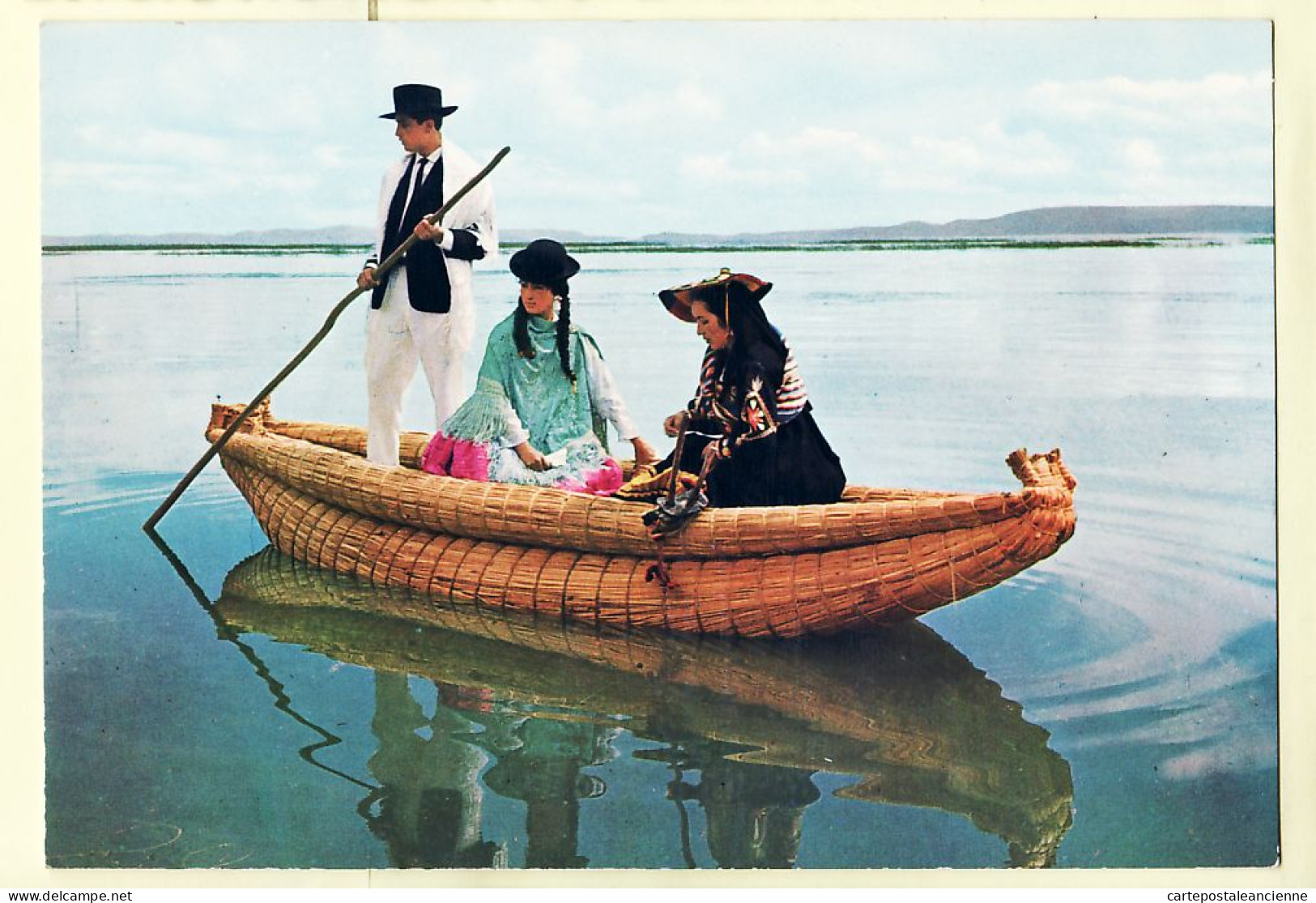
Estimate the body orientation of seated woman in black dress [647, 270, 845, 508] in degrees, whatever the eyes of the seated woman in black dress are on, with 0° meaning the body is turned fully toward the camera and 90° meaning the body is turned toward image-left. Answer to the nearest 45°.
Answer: approximately 90°

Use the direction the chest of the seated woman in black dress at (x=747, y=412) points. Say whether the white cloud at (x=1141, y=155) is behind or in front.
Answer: behind

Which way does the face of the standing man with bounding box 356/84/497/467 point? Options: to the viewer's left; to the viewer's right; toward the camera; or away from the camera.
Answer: to the viewer's left

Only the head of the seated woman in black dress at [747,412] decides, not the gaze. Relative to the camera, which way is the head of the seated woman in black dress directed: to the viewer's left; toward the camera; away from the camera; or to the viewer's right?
to the viewer's left

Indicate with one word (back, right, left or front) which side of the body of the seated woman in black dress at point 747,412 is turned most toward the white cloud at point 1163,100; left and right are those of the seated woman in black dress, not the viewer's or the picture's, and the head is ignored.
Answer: right

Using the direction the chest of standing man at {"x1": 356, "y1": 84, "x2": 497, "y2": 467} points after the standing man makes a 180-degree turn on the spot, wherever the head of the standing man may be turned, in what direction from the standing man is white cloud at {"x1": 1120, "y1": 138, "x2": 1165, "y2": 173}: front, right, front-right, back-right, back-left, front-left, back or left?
front-right
